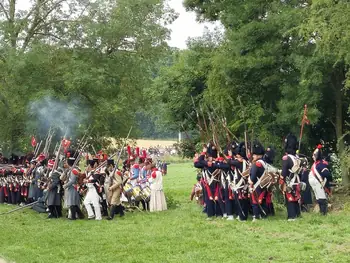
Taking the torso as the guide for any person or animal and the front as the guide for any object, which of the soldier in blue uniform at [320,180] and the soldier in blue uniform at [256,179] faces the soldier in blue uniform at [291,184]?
the soldier in blue uniform at [320,180]

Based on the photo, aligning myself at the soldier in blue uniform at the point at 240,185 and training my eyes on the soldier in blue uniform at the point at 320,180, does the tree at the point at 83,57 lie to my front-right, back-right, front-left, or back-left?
back-left

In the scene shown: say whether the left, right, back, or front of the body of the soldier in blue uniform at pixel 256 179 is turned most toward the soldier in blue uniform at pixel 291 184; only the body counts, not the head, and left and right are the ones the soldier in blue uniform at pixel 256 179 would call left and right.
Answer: back

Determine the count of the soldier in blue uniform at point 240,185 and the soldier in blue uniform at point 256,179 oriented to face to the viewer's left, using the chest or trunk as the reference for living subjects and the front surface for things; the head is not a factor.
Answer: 2

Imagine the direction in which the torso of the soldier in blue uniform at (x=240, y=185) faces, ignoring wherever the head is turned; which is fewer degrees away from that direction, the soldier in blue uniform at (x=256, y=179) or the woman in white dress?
the woman in white dress

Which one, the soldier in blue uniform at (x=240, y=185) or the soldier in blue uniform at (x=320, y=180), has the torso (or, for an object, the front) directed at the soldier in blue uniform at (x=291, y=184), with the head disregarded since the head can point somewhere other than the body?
the soldier in blue uniform at (x=320, y=180)

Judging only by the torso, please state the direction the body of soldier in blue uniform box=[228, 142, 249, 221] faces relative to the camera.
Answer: to the viewer's left

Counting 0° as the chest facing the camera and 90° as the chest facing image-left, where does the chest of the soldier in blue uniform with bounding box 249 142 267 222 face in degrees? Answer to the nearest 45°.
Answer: approximately 90°

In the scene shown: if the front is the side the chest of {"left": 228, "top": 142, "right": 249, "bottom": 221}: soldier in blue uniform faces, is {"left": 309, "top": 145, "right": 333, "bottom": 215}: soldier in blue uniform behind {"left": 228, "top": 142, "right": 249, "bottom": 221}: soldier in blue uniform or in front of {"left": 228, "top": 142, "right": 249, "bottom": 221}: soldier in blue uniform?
behind

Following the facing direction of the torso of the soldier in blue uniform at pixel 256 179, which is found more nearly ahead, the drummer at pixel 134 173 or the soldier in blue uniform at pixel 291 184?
the drummer

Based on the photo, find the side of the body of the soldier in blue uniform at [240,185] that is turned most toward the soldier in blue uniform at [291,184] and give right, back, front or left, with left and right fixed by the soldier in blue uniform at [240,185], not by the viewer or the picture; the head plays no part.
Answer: back
